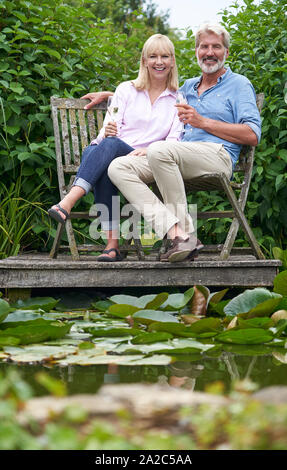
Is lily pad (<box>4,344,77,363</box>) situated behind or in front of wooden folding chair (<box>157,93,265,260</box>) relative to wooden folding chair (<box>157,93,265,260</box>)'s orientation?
in front

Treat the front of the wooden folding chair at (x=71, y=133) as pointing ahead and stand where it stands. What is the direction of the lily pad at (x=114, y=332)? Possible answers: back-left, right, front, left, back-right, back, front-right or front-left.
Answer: front-right

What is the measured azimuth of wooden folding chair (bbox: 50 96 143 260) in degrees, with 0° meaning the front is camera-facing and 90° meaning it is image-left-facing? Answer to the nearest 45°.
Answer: approximately 315°

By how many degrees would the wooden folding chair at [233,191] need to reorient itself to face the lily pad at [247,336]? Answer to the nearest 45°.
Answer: approximately 45° to its left

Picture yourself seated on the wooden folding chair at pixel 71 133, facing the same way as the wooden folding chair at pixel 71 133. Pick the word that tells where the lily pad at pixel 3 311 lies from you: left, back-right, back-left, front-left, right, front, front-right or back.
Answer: front-right

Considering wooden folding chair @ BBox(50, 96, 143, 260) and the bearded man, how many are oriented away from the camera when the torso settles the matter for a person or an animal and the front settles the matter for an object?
0

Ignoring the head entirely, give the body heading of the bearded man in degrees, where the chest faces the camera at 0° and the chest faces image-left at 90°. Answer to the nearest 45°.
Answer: approximately 45°

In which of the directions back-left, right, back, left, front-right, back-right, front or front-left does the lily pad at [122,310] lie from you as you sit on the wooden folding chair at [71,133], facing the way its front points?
front-right

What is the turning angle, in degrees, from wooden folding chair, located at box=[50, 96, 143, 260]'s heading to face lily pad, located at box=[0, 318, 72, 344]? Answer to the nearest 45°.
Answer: approximately 45° to its right

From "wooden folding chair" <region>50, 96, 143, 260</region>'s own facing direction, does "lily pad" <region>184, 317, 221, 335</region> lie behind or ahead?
ahead

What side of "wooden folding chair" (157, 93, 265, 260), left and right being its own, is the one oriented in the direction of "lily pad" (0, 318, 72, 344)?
front

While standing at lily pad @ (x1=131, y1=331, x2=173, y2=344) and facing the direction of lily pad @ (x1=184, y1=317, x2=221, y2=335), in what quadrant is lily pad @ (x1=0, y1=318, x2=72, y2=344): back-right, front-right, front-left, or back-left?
back-left
